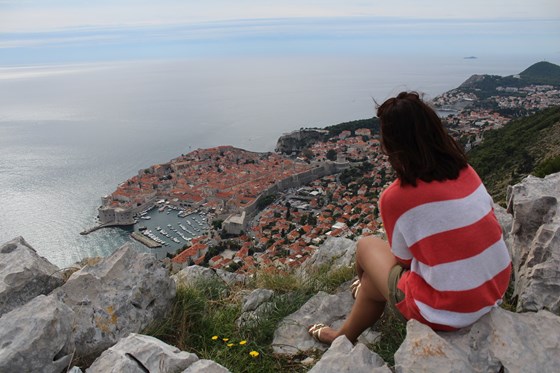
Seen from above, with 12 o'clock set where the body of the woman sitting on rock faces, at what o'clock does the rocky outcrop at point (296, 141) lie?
The rocky outcrop is roughly at 1 o'clock from the woman sitting on rock.

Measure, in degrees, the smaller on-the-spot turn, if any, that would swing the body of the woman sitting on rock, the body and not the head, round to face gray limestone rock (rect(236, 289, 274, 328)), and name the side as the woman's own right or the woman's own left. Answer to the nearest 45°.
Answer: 0° — they already face it

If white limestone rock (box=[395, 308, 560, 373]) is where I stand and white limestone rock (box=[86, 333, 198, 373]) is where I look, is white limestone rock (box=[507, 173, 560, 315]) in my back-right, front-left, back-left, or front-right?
back-right

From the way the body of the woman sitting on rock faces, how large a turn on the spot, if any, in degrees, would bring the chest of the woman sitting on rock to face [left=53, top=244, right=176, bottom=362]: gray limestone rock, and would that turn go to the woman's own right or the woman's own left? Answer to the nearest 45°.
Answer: approximately 45° to the woman's own left

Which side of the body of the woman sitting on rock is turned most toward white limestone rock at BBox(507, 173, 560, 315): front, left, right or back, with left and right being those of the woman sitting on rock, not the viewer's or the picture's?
right

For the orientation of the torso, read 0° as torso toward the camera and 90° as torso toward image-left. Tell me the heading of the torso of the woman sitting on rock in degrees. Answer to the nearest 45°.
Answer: approximately 135°

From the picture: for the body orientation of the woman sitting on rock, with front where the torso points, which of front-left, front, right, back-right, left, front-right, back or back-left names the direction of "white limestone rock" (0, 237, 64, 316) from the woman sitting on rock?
front-left

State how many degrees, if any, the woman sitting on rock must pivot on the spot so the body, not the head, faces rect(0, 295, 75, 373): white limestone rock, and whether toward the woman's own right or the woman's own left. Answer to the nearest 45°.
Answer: approximately 45° to the woman's own left

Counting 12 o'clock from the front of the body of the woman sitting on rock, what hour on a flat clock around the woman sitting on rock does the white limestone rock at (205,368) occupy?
The white limestone rock is roughly at 10 o'clock from the woman sitting on rock.
